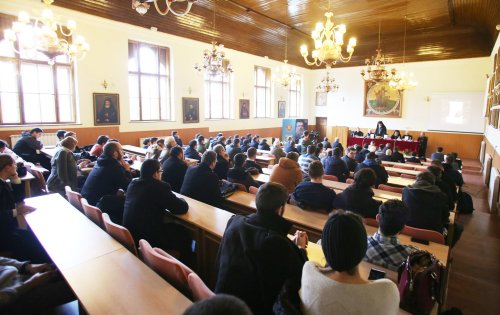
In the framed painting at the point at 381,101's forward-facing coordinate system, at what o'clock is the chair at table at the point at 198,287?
The chair at table is roughly at 12 o'clock from the framed painting.

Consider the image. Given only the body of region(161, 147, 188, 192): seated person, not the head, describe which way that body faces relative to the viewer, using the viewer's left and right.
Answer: facing away from the viewer and to the right of the viewer

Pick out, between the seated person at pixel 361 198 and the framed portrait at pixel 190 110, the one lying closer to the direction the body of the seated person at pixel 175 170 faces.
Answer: the framed portrait

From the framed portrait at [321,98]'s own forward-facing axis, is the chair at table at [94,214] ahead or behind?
ahead

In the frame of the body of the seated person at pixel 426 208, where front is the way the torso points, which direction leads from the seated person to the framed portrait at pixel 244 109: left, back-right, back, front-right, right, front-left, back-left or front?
front-left

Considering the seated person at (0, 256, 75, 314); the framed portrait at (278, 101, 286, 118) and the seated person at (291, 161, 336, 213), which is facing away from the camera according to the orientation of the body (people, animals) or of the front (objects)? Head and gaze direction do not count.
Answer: the seated person at (291, 161, 336, 213)

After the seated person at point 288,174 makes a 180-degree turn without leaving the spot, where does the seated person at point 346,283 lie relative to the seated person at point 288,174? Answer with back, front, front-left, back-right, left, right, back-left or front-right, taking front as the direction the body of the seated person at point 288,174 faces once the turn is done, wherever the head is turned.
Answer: front-left

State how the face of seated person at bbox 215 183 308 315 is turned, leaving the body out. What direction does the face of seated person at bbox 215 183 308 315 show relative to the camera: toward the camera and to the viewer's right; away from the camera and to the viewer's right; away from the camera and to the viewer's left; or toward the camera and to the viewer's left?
away from the camera and to the viewer's right

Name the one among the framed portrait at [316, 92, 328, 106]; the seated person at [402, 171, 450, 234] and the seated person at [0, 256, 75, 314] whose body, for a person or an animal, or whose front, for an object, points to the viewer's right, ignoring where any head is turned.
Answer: the seated person at [0, 256, 75, 314]

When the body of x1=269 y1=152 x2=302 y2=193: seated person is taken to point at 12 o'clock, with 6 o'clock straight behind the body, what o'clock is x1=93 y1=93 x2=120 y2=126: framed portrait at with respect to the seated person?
The framed portrait is roughly at 9 o'clock from the seated person.

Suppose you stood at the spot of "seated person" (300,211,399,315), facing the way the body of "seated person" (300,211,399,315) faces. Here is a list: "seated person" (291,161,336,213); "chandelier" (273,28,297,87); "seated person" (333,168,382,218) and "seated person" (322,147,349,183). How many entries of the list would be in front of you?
4

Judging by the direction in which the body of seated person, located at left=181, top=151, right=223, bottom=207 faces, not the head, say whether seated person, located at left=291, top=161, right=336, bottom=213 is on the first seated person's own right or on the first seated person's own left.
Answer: on the first seated person's own right

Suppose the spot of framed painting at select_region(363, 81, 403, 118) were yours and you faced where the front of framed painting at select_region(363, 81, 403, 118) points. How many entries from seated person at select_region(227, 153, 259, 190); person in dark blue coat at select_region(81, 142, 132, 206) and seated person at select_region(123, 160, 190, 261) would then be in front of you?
3

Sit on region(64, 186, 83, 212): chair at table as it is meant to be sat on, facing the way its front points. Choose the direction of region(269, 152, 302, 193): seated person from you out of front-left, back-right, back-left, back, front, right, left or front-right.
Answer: front-right

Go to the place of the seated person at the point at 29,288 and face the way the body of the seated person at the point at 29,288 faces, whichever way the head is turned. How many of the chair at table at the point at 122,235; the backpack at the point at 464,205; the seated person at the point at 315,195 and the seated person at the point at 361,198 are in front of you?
4
